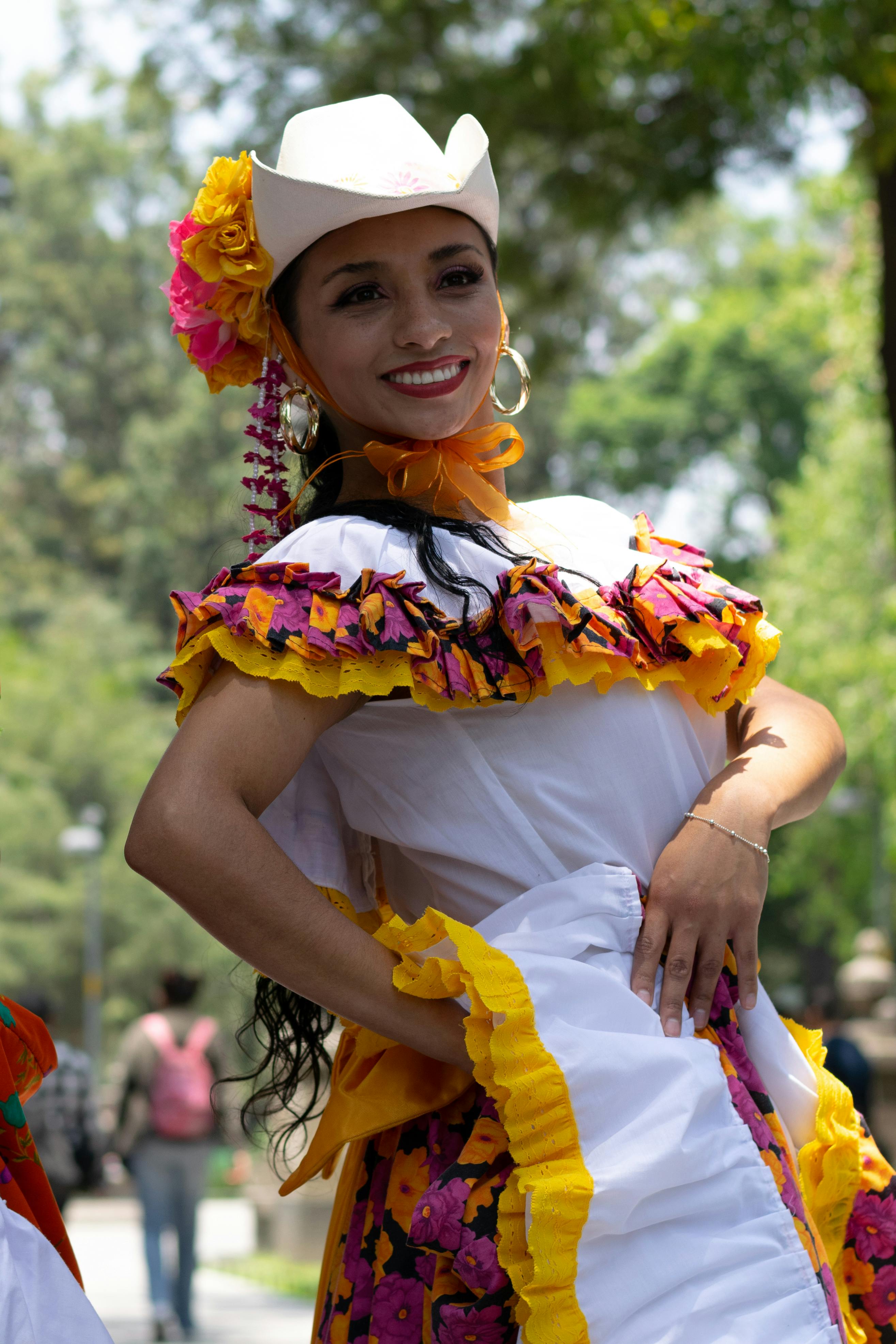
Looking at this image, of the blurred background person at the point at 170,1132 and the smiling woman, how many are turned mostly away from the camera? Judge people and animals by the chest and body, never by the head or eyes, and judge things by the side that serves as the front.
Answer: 1

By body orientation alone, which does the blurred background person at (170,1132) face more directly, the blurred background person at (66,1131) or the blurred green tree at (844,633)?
the blurred green tree

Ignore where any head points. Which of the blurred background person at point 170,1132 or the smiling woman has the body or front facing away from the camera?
the blurred background person

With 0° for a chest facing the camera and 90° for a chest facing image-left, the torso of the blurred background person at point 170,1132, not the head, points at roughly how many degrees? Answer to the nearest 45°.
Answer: approximately 180°

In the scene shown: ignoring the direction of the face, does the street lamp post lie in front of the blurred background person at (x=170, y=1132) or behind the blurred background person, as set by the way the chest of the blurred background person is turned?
in front

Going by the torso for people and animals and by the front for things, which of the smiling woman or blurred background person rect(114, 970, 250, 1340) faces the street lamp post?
the blurred background person

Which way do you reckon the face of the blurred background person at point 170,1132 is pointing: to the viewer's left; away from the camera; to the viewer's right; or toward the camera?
away from the camera

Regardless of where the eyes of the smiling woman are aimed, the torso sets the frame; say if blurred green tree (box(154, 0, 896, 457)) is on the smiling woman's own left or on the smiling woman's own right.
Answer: on the smiling woman's own left

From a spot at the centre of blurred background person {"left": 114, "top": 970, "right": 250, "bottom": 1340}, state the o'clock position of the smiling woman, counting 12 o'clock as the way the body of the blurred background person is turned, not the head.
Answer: The smiling woman is roughly at 6 o'clock from the blurred background person.

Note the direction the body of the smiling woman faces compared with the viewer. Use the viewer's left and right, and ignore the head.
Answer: facing the viewer and to the right of the viewer

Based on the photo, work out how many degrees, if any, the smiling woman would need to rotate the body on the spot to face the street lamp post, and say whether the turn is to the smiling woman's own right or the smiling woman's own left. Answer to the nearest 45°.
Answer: approximately 135° to the smiling woman's own left

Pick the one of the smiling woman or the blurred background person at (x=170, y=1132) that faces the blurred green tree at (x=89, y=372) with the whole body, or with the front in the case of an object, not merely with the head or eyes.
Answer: the blurred background person
